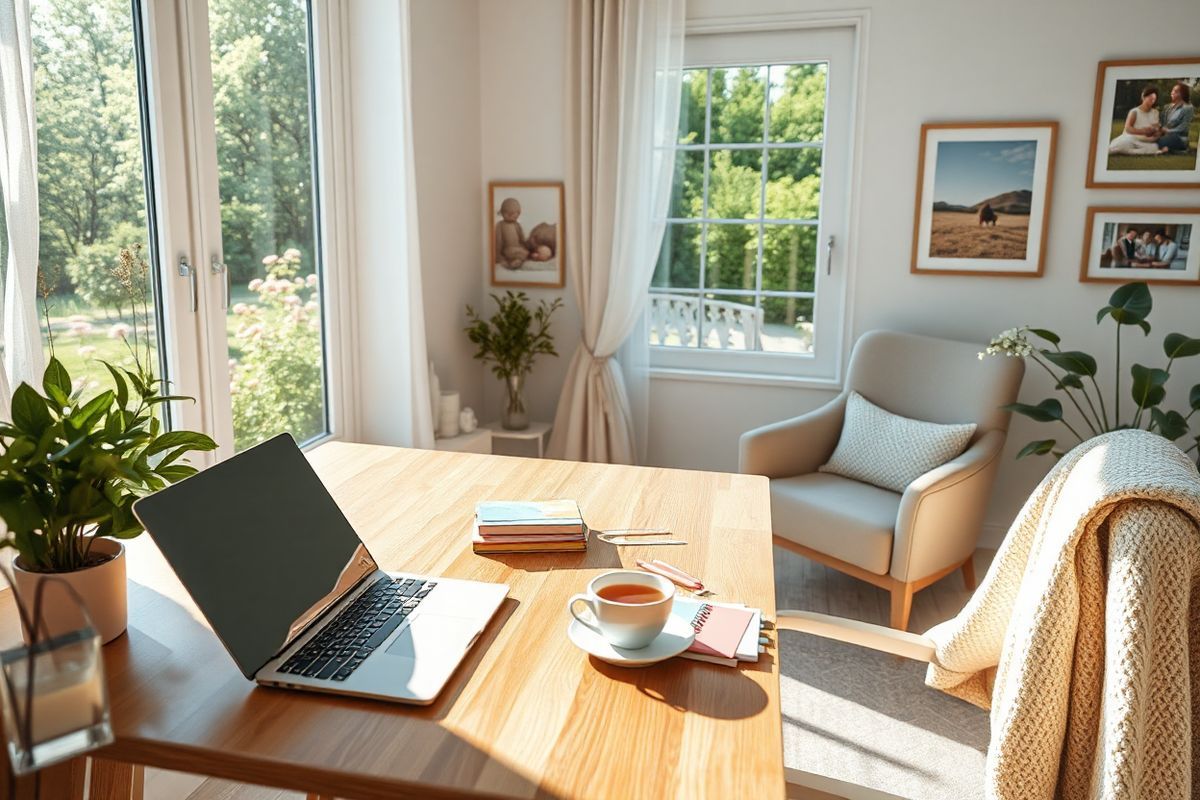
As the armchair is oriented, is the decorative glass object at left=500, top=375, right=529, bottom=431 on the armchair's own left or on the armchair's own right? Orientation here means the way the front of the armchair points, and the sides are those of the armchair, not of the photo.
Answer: on the armchair's own right

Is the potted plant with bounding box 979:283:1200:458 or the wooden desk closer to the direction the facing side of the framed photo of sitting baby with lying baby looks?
the wooden desk

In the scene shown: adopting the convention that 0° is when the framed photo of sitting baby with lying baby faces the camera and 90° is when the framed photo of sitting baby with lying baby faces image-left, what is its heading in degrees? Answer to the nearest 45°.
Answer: approximately 0°

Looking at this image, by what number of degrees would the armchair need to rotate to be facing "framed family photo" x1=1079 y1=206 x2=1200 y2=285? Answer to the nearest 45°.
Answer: approximately 180°

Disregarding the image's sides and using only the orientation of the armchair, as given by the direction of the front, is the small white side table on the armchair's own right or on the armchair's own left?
on the armchair's own right

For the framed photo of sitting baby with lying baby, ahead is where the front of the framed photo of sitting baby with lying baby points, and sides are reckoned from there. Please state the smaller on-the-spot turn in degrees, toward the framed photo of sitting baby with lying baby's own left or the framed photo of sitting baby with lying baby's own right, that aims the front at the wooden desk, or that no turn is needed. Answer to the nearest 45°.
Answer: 0° — it already faces it

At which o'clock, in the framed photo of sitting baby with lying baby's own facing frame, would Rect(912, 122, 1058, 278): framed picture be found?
The framed picture is roughly at 10 o'clock from the framed photo of sitting baby with lying baby.

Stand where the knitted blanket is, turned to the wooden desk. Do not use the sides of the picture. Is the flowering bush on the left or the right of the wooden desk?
right

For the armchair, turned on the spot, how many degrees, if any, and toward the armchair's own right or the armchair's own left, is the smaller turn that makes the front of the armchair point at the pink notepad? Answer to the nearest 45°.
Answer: approximately 45° to the armchair's own left

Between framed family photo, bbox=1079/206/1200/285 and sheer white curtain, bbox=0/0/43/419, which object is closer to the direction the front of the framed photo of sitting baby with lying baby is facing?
the sheer white curtain

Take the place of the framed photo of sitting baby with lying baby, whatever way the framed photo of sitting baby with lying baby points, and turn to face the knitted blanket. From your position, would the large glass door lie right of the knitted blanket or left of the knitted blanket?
right
